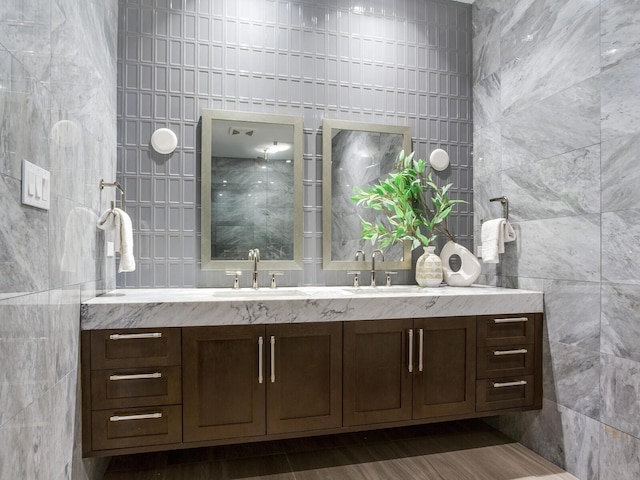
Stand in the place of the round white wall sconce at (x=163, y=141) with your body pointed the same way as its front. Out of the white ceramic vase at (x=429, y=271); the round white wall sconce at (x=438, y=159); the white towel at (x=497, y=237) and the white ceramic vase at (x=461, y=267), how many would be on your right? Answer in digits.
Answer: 0

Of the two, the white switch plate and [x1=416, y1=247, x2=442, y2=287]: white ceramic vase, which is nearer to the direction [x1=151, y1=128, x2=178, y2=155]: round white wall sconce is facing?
the white switch plate

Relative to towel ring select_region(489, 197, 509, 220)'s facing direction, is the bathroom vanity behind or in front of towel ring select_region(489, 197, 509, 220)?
in front

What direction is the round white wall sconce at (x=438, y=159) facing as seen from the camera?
toward the camera

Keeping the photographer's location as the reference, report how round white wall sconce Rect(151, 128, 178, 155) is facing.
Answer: facing the viewer

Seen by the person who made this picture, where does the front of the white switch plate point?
facing the viewer and to the right of the viewer

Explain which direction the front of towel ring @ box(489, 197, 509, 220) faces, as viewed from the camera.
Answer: facing the viewer and to the left of the viewer

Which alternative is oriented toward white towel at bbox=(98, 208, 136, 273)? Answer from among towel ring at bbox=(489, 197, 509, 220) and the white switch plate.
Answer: the towel ring

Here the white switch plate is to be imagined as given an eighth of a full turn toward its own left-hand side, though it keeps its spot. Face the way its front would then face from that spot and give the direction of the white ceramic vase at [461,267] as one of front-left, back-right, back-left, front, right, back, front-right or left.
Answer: front

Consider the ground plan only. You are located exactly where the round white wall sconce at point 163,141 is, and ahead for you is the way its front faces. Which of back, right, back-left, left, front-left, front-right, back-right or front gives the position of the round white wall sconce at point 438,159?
left

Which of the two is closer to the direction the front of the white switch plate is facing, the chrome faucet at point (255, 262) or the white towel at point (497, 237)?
the white towel

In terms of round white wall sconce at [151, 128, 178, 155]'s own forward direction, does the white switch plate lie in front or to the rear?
in front

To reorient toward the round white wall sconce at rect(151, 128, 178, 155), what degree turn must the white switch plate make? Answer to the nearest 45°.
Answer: approximately 90° to its left

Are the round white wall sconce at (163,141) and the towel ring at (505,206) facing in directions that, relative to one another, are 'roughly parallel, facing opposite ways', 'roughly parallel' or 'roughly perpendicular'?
roughly perpendicular

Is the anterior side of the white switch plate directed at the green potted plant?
no

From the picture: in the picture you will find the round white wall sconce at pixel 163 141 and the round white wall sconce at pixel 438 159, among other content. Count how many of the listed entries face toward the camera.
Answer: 2
